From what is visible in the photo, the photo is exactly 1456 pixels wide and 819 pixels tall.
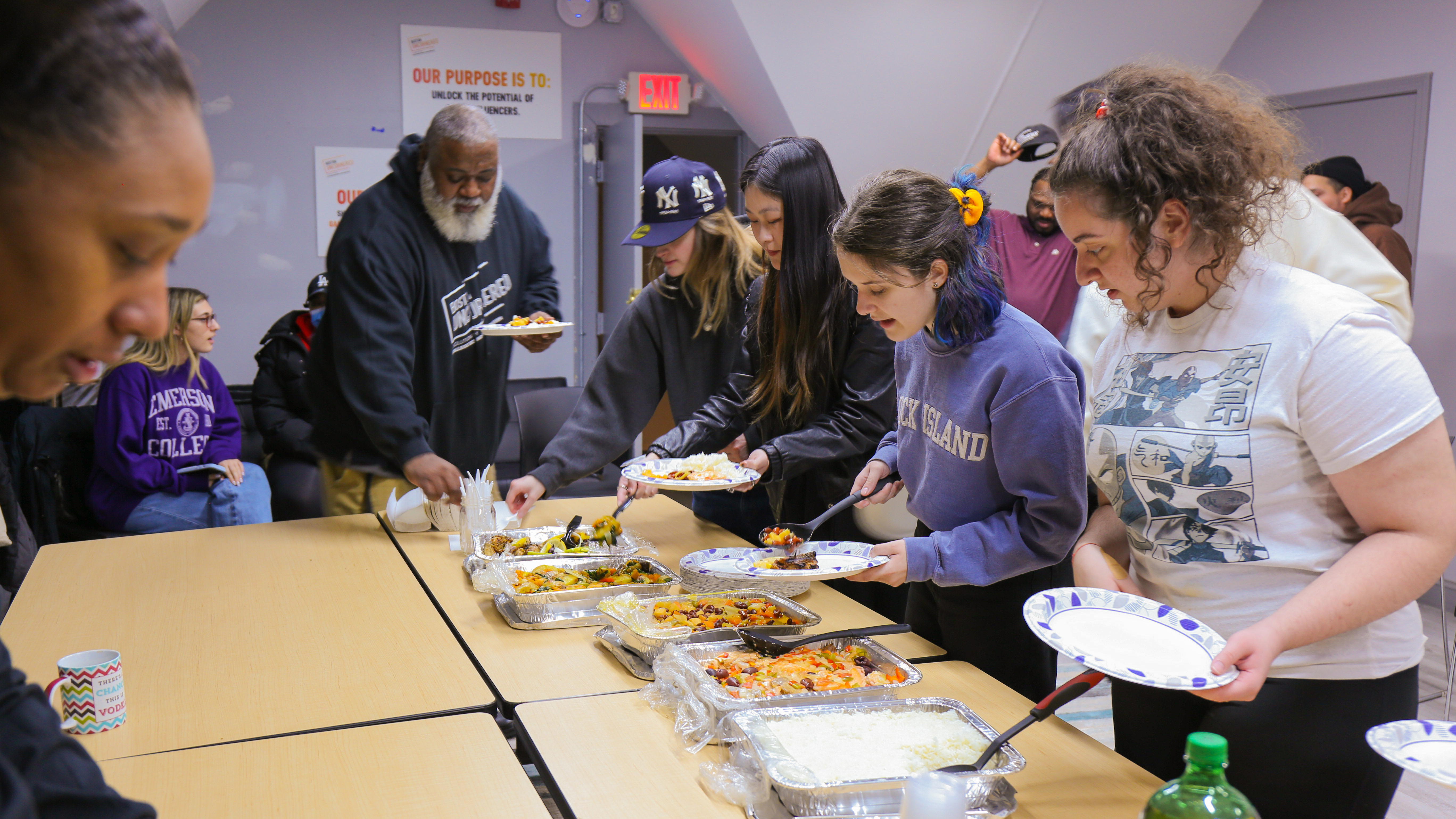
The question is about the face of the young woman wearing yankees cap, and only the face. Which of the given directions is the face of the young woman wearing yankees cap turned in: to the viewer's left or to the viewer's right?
to the viewer's left

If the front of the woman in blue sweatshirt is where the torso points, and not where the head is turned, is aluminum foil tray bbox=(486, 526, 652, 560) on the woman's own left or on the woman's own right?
on the woman's own right

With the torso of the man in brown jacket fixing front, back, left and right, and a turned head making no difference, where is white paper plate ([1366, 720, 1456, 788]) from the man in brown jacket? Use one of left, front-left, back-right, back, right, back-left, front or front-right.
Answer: left

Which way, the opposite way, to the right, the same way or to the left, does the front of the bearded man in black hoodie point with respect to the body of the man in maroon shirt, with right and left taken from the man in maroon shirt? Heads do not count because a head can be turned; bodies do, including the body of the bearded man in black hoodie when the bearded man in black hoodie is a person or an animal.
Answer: to the left

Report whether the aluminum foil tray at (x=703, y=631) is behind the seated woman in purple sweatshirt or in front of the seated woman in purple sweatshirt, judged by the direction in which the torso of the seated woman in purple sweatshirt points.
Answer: in front

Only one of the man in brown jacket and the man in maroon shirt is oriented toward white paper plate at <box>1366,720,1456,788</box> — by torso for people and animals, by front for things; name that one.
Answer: the man in maroon shirt

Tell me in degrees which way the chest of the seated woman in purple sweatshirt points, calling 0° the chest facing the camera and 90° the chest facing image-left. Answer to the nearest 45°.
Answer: approximately 315°

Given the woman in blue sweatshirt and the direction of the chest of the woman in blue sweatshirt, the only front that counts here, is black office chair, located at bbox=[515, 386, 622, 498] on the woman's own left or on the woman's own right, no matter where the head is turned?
on the woman's own right

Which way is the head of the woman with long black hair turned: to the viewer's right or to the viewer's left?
to the viewer's left
